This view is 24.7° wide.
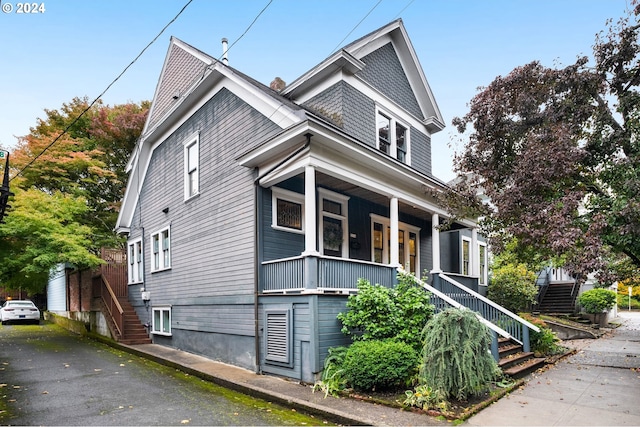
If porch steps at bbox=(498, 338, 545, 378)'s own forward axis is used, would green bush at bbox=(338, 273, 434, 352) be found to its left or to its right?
on its right

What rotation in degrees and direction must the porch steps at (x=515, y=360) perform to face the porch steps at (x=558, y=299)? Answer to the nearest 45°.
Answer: approximately 135° to its left

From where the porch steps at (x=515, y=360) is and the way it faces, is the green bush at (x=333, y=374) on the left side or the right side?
on its right

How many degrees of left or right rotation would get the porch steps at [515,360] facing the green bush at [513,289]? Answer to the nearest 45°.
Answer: approximately 135° to its left

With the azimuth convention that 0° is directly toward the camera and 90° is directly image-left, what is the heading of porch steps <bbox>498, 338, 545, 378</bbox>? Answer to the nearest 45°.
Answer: approximately 315°
